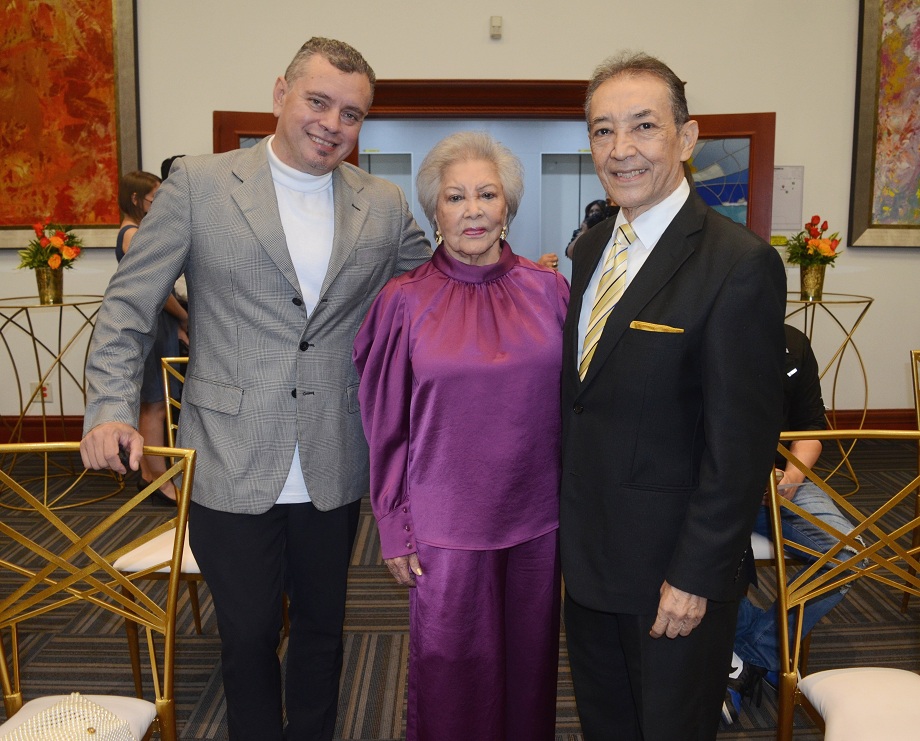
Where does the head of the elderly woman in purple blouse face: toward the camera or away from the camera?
toward the camera

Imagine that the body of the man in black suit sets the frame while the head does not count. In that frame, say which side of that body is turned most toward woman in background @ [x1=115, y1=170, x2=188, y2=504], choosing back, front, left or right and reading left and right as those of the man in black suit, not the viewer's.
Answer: right

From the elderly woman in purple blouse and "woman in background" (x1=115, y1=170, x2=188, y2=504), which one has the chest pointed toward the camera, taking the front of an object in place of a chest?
the elderly woman in purple blouse

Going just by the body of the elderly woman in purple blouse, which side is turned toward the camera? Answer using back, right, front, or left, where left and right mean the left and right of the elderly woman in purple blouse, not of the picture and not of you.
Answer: front

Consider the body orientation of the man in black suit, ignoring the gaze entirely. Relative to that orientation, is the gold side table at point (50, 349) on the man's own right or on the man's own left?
on the man's own right

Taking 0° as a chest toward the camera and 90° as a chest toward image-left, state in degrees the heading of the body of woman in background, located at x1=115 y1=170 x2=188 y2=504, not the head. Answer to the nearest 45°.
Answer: approximately 270°

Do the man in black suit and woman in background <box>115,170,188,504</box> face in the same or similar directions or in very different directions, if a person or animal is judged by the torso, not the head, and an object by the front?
very different directions

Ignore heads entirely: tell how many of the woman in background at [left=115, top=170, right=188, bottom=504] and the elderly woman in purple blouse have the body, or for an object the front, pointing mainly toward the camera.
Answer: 1

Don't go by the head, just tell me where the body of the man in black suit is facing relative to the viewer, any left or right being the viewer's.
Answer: facing the viewer and to the left of the viewer

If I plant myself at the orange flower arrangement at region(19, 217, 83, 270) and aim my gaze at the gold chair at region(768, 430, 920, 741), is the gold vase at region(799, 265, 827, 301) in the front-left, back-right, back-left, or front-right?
front-left

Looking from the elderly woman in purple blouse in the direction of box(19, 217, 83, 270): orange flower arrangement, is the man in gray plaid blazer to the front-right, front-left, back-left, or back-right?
front-left

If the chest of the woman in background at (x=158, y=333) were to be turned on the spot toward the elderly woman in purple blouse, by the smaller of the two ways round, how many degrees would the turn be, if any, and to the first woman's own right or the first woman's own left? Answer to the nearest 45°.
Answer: approximately 90° to the first woman's own right
